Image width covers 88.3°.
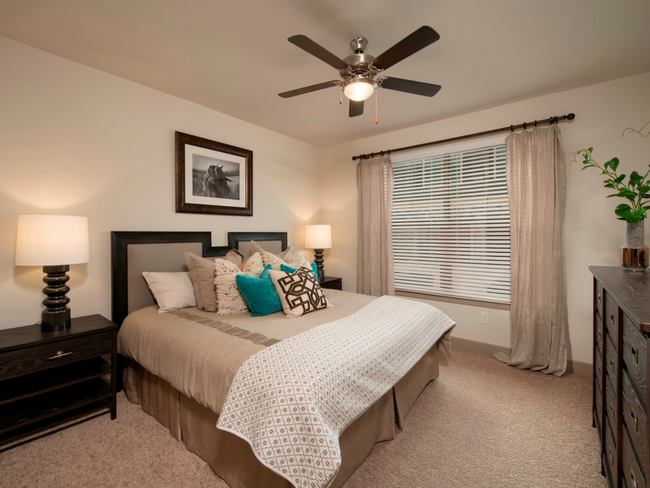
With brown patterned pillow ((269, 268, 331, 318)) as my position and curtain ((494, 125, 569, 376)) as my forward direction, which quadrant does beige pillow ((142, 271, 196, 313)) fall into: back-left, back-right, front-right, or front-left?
back-left

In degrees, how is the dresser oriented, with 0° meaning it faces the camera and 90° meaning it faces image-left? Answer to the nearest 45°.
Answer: approximately 90°

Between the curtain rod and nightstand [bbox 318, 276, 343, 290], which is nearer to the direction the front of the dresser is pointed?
the nightstand

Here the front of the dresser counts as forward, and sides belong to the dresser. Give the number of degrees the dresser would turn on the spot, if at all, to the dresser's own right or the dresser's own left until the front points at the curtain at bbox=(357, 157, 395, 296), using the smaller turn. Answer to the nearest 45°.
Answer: approximately 45° to the dresser's own right

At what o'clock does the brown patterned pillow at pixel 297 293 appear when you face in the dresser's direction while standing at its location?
The brown patterned pillow is roughly at 12 o'clock from the dresser.

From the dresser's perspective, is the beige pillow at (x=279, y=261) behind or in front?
in front

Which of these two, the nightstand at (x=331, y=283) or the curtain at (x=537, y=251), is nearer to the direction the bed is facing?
the curtain

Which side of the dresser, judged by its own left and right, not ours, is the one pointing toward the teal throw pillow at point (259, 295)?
front

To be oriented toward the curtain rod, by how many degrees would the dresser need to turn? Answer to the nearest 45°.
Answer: approximately 45° to its right

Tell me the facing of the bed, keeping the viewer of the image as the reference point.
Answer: facing the viewer and to the right of the viewer

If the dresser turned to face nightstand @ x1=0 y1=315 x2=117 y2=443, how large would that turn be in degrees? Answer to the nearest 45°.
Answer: approximately 45° to its left
